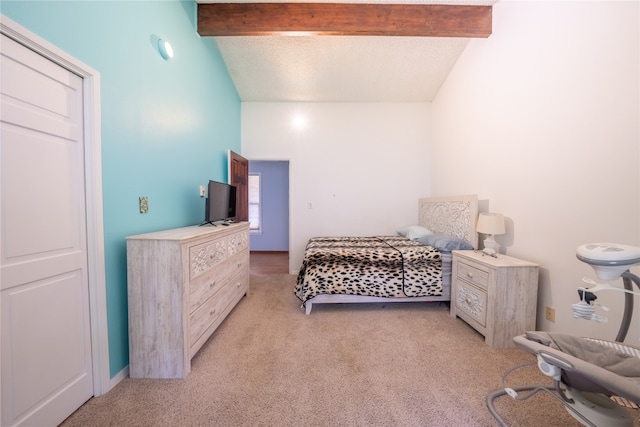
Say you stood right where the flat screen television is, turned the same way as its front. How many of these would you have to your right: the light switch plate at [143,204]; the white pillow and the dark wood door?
1

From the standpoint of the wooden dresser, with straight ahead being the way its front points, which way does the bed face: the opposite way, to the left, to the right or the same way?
the opposite way

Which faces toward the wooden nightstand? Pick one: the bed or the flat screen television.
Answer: the flat screen television

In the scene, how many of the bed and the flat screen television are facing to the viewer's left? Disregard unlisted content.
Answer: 1

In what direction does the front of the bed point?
to the viewer's left

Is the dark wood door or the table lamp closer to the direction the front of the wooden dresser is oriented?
the table lamp

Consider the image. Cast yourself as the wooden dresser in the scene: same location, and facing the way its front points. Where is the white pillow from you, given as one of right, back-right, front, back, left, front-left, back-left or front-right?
front-left

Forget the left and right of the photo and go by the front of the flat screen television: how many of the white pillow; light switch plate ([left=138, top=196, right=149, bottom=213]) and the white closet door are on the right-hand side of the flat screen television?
2

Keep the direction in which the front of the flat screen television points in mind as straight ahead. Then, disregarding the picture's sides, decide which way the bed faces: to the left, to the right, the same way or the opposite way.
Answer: the opposite way

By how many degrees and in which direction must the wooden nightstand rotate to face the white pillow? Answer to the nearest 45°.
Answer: approximately 90° to its right

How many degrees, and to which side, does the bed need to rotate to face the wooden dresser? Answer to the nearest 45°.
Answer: approximately 45° to its left
